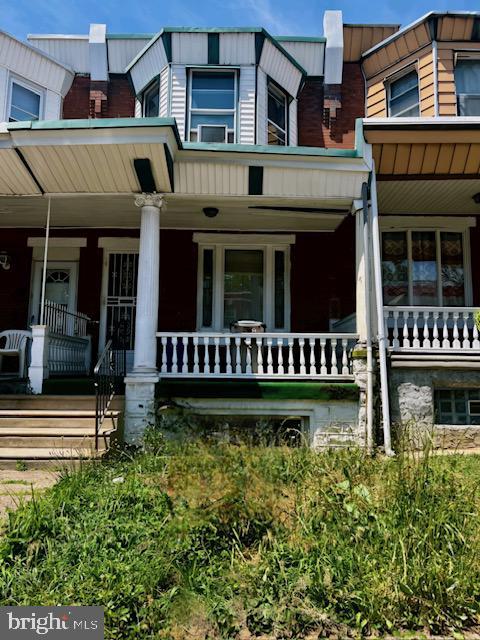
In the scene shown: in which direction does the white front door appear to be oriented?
toward the camera

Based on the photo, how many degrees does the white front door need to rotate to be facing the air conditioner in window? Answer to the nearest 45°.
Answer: approximately 45° to its left

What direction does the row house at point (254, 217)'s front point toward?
toward the camera

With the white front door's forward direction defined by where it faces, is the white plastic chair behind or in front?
in front

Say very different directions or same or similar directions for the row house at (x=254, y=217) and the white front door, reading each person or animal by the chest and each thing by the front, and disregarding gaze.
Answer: same or similar directions

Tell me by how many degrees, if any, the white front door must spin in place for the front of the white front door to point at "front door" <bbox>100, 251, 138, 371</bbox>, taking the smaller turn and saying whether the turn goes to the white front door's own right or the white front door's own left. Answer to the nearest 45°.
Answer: approximately 45° to the white front door's own left
